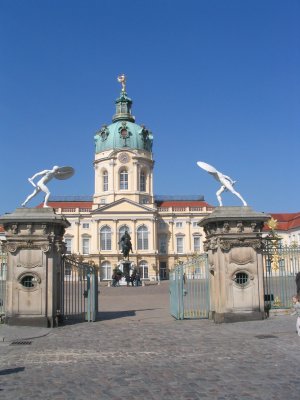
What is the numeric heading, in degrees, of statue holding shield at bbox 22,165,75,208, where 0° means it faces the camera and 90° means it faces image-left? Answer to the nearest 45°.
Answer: approximately 270°

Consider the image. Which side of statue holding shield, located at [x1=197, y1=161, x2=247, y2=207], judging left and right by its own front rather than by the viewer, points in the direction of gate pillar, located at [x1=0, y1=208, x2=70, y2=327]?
front

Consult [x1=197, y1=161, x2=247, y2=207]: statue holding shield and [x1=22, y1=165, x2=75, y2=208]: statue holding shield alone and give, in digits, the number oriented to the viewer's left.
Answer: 1

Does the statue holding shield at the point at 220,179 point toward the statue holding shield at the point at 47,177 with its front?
yes

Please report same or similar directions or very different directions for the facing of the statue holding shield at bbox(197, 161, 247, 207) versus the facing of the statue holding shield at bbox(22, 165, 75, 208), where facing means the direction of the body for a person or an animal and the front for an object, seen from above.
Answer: very different directions

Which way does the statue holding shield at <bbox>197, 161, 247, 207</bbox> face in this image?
to the viewer's left
